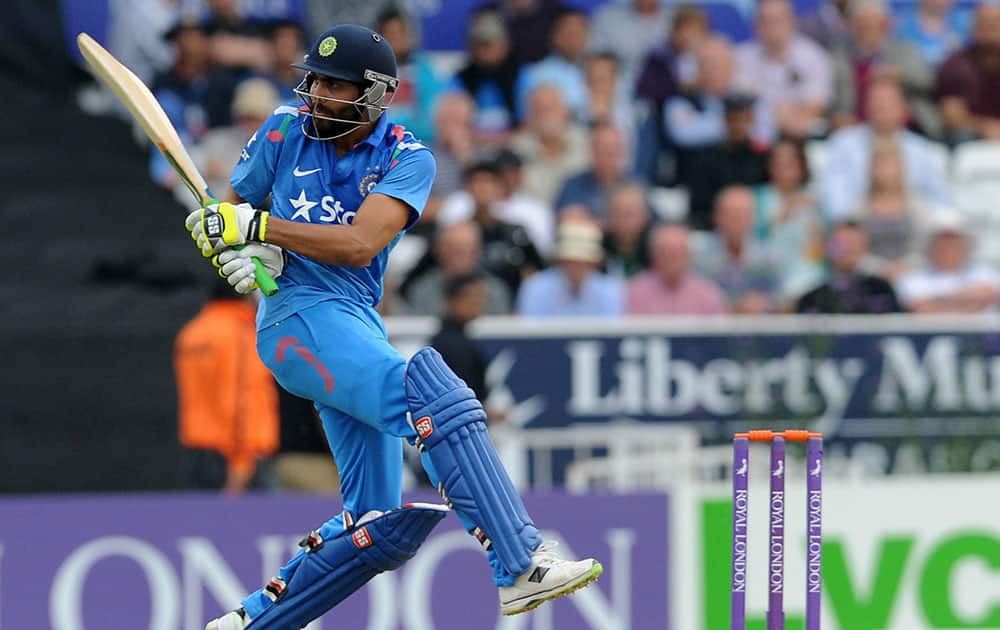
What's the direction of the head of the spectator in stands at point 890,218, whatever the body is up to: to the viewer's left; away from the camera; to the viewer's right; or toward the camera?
toward the camera

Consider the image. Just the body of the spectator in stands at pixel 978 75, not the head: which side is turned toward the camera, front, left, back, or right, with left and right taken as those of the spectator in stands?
front

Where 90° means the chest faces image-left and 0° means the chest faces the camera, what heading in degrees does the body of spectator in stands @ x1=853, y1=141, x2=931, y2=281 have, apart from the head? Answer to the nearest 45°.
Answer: approximately 0°

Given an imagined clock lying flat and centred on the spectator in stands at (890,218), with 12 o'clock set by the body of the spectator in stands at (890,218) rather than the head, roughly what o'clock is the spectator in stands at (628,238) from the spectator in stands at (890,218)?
the spectator in stands at (628,238) is roughly at 2 o'clock from the spectator in stands at (890,218).

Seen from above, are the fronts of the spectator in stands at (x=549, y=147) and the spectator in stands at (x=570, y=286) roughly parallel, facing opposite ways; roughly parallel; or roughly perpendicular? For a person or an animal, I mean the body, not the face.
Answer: roughly parallel

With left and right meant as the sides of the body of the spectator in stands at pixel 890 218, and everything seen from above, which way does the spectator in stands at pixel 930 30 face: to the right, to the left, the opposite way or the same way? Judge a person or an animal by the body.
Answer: the same way

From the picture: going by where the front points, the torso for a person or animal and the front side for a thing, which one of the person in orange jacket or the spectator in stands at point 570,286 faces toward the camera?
the spectator in stands

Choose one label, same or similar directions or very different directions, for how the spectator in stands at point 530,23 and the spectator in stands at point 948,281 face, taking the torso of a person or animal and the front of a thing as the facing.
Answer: same or similar directions

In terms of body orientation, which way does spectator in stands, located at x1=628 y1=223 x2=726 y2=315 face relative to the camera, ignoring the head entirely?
toward the camera

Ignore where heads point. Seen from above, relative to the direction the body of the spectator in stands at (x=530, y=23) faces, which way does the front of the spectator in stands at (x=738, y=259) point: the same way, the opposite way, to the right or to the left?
the same way

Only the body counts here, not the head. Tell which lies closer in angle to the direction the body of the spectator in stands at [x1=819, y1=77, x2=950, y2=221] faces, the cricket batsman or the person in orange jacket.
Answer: the cricket batsman

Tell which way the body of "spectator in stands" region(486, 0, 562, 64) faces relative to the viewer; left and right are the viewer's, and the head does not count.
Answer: facing the viewer

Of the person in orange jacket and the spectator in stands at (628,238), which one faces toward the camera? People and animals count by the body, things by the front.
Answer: the spectator in stands

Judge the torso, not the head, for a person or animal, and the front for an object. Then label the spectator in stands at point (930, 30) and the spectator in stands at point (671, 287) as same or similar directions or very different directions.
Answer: same or similar directions

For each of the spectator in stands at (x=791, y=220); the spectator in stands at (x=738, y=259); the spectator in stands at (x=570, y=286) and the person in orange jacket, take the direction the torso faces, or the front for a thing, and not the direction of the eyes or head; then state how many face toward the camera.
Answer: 3
